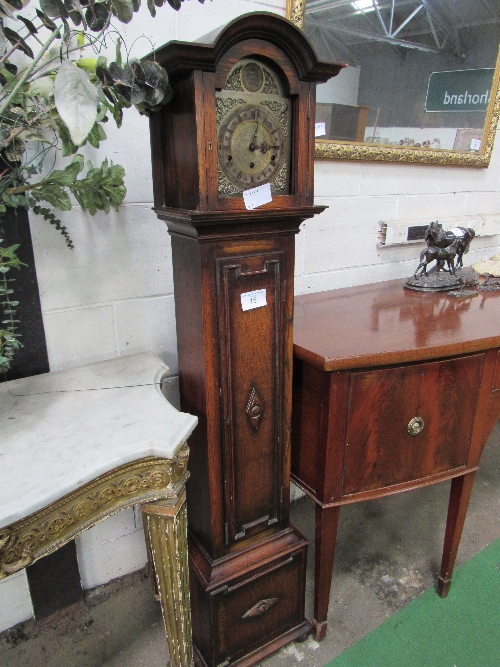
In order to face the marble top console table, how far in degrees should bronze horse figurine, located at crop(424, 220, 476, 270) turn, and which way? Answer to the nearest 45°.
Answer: approximately 45° to its left

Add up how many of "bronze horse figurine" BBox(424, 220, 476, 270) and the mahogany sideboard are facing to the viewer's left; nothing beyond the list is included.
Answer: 1

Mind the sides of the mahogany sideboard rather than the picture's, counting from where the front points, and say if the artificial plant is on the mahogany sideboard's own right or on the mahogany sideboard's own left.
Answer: on the mahogany sideboard's own right

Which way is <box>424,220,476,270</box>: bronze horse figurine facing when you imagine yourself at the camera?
facing to the left of the viewer
